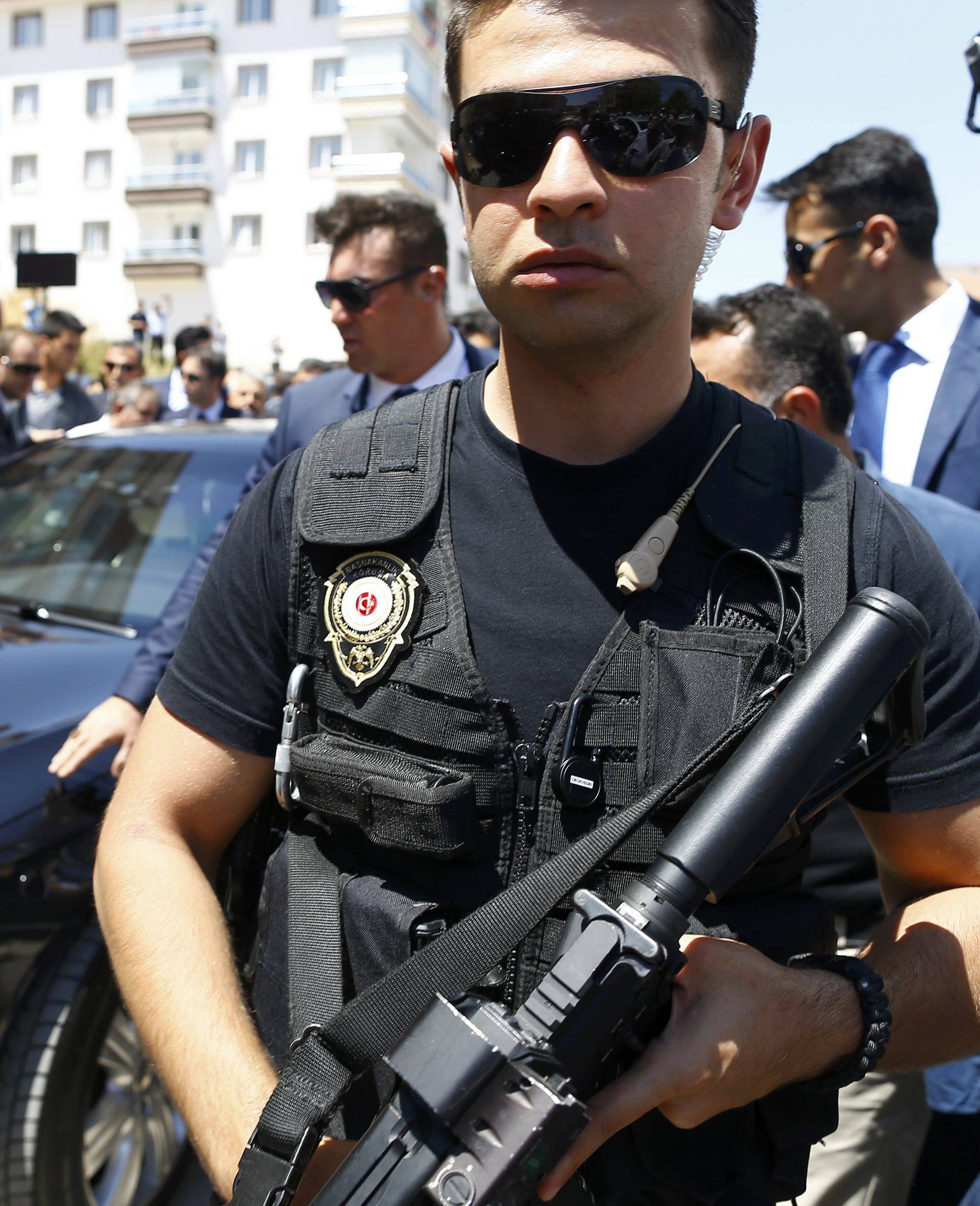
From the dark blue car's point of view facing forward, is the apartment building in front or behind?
behind

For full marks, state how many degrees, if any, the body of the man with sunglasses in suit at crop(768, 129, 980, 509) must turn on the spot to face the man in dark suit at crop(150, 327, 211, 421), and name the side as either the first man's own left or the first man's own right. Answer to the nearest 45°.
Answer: approximately 90° to the first man's own right

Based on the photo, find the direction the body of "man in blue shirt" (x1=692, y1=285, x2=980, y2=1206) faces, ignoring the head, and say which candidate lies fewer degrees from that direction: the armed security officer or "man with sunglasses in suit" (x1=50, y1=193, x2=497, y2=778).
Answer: the man with sunglasses in suit

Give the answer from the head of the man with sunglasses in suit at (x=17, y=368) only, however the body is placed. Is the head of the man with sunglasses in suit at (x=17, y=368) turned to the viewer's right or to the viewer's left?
to the viewer's right

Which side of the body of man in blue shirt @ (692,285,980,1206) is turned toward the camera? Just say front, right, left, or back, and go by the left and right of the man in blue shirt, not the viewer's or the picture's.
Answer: left

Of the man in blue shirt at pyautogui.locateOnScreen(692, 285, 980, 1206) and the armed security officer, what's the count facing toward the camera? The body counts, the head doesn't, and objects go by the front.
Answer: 1

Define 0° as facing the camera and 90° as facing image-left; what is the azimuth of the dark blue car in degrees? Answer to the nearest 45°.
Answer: approximately 45°

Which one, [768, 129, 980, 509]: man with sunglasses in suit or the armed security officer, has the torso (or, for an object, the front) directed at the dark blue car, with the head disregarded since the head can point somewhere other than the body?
the man with sunglasses in suit
